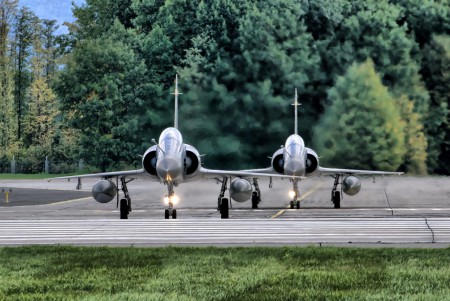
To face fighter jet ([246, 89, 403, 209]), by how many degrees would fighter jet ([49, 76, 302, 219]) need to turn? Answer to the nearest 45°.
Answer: approximately 135° to its left

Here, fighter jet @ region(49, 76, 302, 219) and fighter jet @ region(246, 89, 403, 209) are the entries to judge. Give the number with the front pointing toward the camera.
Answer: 2

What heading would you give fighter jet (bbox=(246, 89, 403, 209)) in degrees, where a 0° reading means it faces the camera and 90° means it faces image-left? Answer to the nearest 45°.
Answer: approximately 0°

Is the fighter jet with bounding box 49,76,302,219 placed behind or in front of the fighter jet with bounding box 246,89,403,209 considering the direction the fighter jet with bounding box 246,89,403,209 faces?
in front
